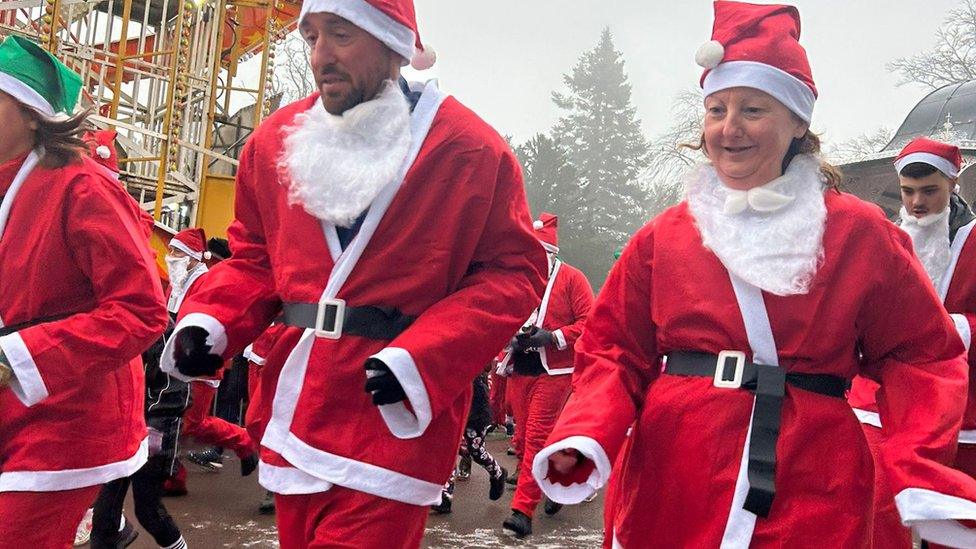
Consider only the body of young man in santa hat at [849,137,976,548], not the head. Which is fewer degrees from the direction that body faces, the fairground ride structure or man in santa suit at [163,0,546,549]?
the man in santa suit

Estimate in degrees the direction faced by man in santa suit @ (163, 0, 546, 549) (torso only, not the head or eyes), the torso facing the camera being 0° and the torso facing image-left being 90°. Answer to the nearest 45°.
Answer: approximately 45°

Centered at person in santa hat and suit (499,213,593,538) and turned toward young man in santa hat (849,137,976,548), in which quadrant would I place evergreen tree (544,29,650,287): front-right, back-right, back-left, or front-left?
back-left

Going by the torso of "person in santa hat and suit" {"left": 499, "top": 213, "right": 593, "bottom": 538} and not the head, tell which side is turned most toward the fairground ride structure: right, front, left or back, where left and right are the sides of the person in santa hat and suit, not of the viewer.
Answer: right

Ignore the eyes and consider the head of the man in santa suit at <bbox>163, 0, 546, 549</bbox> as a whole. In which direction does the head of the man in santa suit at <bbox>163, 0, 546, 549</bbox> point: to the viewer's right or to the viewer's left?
to the viewer's left

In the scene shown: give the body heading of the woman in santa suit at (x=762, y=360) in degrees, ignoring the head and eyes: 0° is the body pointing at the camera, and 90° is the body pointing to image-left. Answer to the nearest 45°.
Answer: approximately 0°

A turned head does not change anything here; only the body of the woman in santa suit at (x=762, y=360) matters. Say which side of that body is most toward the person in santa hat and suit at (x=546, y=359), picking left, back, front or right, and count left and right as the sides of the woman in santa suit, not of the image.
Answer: back

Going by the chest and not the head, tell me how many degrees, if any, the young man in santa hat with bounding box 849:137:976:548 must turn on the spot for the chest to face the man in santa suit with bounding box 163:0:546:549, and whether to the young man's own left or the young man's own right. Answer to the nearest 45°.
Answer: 0° — they already face them

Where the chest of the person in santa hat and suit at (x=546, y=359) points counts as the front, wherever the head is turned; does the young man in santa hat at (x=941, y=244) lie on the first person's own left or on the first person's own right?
on the first person's own left

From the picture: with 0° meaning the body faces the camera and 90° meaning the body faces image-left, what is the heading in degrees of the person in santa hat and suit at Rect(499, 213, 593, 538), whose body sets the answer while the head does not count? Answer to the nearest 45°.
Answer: approximately 45°
